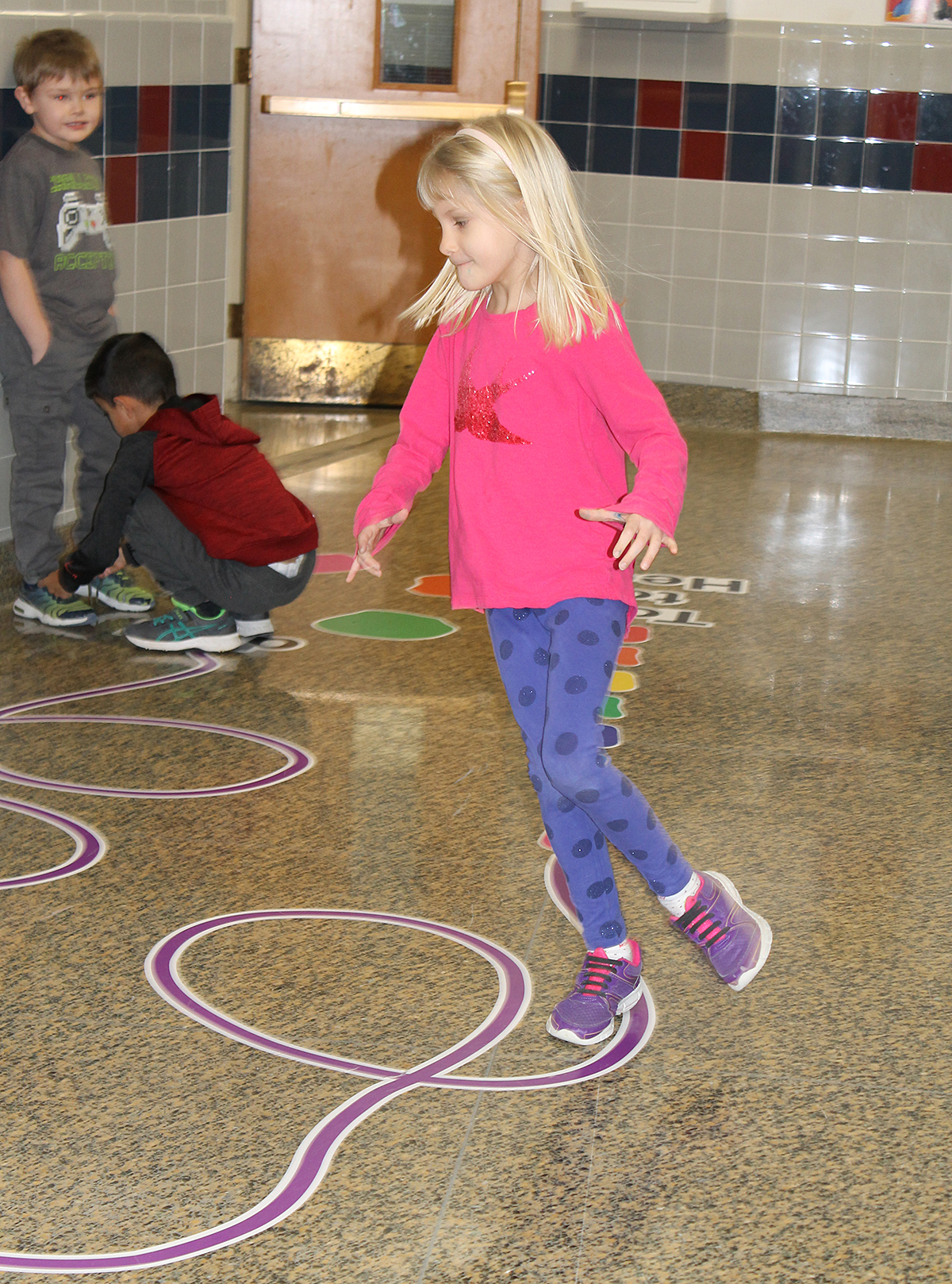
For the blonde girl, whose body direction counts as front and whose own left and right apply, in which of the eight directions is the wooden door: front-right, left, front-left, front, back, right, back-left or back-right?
back-right

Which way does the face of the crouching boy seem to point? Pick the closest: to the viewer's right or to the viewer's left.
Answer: to the viewer's left

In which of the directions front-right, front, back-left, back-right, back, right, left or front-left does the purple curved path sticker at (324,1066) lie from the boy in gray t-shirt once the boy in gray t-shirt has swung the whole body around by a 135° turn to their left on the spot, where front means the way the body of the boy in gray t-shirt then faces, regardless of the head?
back

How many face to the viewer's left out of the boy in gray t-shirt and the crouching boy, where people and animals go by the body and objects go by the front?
1

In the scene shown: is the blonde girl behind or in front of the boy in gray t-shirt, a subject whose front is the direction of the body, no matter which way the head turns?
in front

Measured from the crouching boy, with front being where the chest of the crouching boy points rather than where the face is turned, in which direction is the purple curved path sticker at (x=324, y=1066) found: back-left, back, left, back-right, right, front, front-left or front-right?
left

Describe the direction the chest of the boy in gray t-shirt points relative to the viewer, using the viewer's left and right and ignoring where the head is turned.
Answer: facing the viewer and to the right of the viewer

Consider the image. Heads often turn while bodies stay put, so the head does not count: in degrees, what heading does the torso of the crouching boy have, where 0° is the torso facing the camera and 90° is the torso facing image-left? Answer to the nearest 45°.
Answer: approximately 90°

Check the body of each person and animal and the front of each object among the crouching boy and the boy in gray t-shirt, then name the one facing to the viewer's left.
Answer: the crouching boy

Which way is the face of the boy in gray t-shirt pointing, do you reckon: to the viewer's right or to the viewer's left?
to the viewer's right
